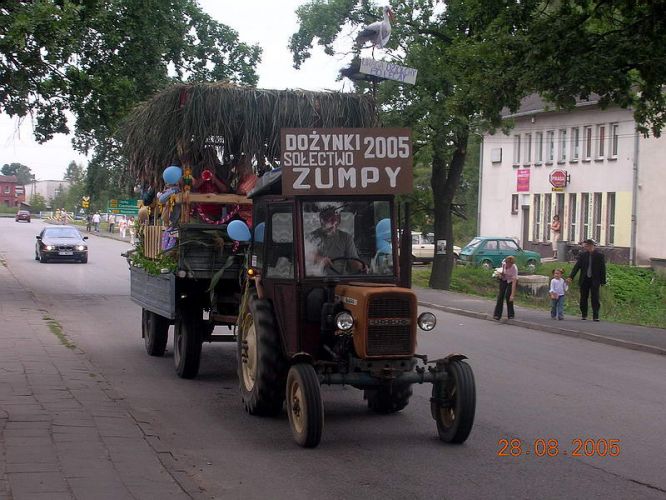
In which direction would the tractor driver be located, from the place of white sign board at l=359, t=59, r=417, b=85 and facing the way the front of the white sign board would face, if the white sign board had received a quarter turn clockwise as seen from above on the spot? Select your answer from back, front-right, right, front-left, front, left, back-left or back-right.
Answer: left

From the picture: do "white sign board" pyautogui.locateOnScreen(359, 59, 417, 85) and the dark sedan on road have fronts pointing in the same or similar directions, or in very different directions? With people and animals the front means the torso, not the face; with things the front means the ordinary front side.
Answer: same or similar directions

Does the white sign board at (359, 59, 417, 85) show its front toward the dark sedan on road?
no

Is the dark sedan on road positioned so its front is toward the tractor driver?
yes

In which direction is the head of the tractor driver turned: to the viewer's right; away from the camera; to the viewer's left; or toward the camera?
toward the camera

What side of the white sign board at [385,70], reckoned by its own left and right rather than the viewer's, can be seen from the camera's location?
front

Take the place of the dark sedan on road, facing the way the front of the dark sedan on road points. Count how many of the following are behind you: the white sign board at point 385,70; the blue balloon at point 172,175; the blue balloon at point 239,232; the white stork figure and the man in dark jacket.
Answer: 0

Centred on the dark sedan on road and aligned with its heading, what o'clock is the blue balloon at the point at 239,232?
The blue balloon is roughly at 12 o'clock from the dark sedan on road.

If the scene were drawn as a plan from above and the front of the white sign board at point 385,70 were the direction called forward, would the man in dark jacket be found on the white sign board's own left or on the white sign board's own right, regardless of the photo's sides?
on the white sign board's own left

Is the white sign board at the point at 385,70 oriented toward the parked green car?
no

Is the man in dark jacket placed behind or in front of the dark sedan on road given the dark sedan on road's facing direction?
in front

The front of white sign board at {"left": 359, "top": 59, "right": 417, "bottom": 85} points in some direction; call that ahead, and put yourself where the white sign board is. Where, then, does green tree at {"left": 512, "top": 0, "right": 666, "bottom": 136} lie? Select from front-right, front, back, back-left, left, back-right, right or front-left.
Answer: left

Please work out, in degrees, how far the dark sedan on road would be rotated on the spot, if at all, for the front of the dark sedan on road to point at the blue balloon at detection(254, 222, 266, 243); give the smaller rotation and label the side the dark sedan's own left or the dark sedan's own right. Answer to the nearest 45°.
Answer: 0° — it already faces it

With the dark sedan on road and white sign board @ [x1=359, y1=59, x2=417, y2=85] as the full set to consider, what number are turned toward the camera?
2

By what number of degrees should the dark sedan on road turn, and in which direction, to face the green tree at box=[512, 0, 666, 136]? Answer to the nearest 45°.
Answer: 0° — it already faces it
